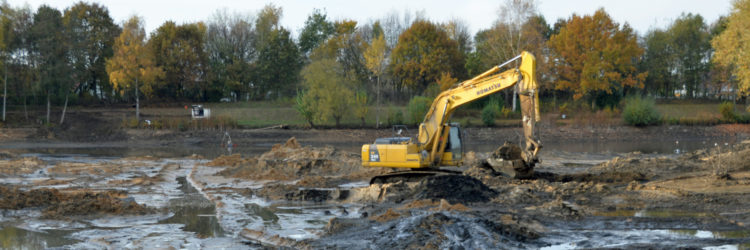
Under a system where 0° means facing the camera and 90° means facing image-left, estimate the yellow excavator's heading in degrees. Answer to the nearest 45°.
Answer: approximately 270°

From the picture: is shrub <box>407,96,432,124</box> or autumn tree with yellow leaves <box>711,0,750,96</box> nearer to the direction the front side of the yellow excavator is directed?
the autumn tree with yellow leaves

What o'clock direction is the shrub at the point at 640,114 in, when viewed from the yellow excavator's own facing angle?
The shrub is roughly at 10 o'clock from the yellow excavator.

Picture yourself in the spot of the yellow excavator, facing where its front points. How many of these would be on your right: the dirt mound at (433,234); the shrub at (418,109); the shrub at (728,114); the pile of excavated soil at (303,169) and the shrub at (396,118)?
1

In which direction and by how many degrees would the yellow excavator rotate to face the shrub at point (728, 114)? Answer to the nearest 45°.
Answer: approximately 45° to its left

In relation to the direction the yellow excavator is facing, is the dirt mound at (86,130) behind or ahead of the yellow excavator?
behind

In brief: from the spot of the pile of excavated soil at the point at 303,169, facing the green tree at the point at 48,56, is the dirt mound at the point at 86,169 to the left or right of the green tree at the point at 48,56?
left

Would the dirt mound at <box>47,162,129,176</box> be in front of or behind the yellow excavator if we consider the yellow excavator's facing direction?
behind

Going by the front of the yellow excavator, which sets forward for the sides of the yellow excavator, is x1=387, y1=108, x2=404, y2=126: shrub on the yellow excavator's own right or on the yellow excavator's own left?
on the yellow excavator's own left

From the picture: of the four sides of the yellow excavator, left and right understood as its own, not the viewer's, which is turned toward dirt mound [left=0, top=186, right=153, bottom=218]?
back

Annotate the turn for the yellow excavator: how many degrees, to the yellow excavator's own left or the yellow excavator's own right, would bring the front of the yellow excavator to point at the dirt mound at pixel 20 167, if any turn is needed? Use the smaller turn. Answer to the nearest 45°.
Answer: approximately 180°

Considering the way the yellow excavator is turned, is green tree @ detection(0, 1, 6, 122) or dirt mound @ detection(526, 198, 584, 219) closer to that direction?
the dirt mound
